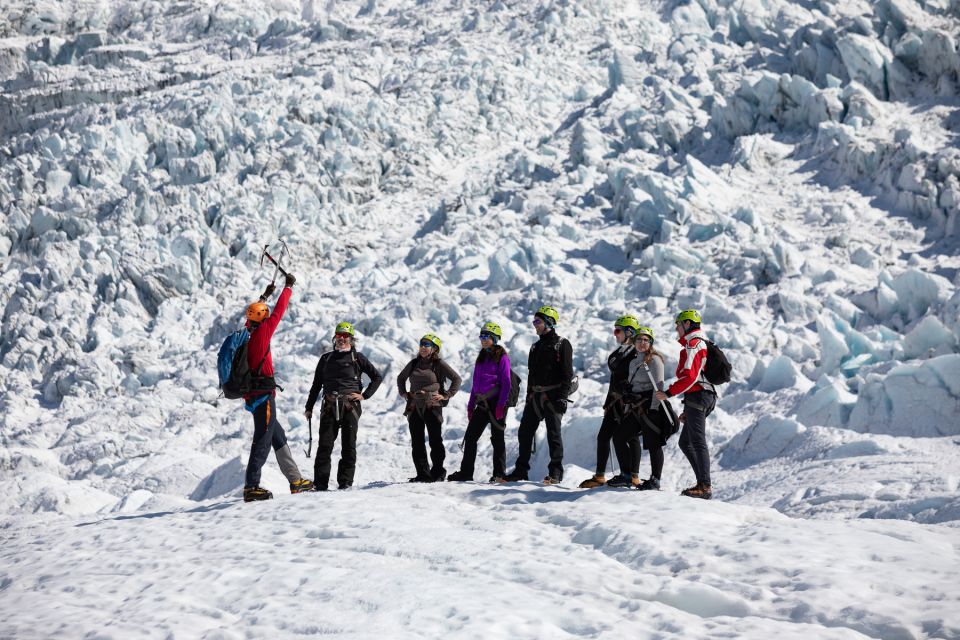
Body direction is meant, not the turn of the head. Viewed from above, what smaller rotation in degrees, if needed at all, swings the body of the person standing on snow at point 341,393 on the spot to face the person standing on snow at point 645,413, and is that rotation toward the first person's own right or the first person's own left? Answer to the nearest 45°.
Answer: approximately 45° to the first person's own left

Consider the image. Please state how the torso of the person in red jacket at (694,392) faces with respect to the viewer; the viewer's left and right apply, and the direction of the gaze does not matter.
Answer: facing to the left of the viewer

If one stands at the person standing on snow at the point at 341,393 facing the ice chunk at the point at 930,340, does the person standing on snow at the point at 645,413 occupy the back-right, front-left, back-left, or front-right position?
front-right

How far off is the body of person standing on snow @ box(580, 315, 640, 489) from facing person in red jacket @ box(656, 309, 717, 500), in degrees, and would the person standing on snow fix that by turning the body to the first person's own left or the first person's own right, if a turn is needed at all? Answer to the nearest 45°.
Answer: approximately 135° to the first person's own left

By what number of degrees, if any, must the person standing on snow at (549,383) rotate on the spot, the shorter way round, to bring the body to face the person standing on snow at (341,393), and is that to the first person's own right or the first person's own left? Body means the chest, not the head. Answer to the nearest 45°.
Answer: approximately 45° to the first person's own right

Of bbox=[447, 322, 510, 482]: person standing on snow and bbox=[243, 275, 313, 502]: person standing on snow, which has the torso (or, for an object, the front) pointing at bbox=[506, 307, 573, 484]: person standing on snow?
bbox=[243, 275, 313, 502]: person standing on snow

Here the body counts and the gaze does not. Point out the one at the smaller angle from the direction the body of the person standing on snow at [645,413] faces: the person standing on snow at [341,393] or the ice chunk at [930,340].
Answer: the person standing on snow

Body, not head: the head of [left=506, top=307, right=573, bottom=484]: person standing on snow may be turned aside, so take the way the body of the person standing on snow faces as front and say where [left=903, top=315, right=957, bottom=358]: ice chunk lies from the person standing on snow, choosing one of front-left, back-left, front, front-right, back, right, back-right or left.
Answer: back

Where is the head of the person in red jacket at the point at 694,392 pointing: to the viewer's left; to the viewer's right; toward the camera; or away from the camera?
to the viewer's left

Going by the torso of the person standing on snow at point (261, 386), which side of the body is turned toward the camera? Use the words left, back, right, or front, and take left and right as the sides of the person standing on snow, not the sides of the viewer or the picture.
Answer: right

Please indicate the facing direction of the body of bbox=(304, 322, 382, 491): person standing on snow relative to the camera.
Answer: toward the camera

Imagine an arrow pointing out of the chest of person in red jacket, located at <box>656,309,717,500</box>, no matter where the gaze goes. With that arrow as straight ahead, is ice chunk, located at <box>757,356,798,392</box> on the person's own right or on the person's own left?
on the person's own right

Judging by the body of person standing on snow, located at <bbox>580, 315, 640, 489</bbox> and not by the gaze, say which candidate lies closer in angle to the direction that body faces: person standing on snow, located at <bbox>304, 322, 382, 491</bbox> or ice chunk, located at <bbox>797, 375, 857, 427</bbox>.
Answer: the person standing on snow
